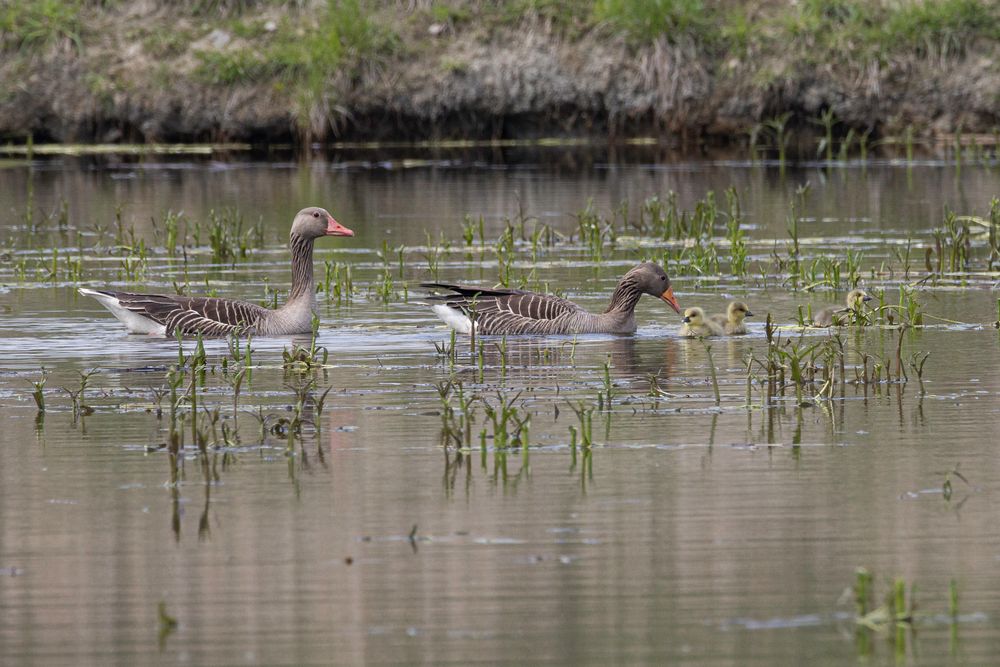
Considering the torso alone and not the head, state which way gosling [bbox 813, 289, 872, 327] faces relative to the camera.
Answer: to the viewer's right

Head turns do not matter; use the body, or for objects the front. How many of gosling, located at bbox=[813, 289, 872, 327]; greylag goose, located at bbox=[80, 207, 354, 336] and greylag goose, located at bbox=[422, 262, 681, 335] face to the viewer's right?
3

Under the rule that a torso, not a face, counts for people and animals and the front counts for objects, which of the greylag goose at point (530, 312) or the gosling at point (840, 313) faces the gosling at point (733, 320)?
the greylag goose

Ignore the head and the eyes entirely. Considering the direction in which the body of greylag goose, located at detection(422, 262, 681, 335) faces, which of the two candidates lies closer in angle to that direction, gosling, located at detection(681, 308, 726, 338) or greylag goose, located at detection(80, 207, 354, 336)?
the gosling

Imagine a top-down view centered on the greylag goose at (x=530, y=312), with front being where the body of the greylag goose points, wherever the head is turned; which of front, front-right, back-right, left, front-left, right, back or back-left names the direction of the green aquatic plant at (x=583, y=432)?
right

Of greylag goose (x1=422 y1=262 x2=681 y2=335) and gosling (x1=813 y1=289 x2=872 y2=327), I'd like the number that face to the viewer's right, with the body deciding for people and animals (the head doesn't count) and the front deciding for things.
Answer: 2

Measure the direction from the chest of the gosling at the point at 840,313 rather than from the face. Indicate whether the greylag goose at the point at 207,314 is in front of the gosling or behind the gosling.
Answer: behind

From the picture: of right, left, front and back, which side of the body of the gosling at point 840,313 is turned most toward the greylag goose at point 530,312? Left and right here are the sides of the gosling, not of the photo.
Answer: back

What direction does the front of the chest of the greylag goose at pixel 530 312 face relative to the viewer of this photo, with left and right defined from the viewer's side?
facing to the right of the viewer

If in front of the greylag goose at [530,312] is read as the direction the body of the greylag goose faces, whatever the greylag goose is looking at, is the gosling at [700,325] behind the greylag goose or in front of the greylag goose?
in front

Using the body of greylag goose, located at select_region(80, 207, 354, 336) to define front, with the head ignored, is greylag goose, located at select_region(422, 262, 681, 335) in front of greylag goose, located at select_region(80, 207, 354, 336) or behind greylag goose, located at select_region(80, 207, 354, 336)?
in front

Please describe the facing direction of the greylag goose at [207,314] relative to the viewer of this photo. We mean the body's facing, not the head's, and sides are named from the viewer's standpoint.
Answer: facing to the right of the viewer

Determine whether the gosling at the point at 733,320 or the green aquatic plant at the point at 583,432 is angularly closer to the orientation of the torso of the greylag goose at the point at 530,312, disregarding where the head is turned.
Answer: the gosling

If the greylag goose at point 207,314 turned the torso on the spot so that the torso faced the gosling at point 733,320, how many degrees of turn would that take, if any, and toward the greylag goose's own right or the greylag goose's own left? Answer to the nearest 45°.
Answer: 0° — it already faces it
